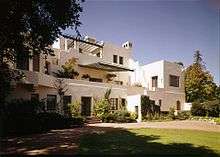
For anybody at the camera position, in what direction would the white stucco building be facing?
facing the viewer and to the right of the viewer

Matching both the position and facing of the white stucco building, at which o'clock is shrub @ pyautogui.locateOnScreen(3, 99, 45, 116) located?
The shrub is roughly at 2 o'clock from the white stucco building.

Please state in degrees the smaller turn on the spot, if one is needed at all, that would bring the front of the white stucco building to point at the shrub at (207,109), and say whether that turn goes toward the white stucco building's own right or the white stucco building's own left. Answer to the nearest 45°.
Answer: approximately 45° to the white stucco building's own left

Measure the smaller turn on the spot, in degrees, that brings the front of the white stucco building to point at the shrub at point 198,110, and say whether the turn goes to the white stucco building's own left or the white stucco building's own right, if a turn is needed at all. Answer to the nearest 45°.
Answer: approximately 45° to the white stucco building's own left

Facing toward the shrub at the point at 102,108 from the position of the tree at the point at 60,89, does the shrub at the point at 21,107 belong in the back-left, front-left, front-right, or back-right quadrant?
back-right
